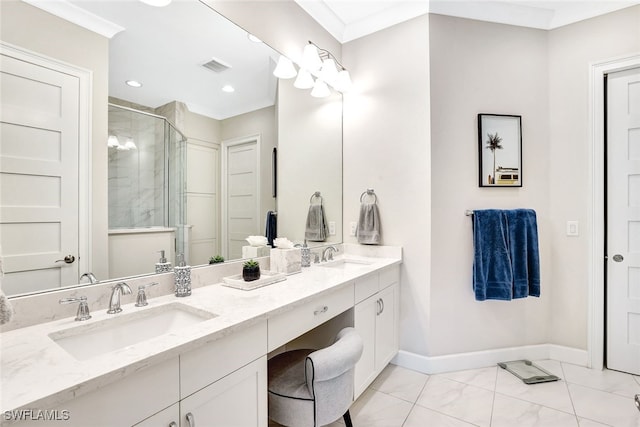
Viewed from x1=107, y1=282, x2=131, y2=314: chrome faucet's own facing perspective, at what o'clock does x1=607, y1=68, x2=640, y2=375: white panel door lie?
The white panel door is roughly at 11 o'clock from the chrome faucet.

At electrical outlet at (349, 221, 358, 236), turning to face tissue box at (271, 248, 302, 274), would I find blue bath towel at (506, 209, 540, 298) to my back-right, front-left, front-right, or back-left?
back-left

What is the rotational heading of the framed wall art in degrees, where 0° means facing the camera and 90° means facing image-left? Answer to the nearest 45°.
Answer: approximately 315°

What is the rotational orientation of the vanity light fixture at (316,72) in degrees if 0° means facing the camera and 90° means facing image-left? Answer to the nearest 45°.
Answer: approximately 315°

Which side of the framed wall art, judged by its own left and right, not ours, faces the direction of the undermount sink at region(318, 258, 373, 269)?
right

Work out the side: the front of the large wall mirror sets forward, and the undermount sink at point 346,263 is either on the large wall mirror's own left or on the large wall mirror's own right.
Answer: on the large wall mirror's own left

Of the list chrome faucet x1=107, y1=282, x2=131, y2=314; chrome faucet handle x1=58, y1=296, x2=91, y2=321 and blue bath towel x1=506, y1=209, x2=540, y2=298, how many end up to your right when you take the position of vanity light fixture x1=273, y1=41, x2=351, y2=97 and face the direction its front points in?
2
